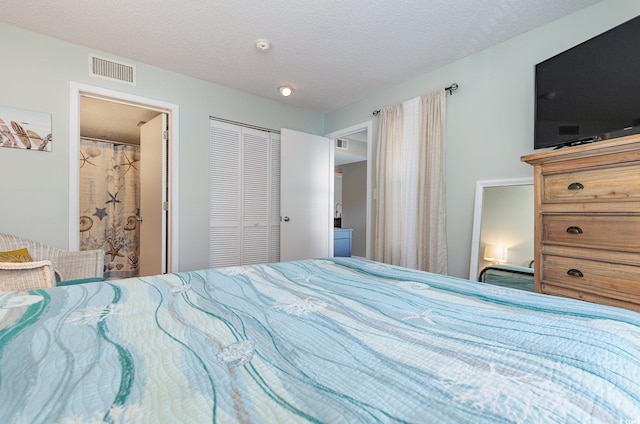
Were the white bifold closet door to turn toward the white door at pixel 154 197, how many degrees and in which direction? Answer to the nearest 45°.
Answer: approximately 135° to its right

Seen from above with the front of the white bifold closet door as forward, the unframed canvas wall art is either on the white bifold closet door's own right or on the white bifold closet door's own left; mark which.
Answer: on the white bifold closet door's own right

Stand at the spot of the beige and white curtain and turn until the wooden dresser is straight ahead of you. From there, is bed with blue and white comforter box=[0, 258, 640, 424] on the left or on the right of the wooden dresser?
right

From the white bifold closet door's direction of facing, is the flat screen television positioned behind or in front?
in front

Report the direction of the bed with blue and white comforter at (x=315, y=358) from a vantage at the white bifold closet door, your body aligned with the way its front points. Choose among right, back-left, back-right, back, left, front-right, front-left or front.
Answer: front-right

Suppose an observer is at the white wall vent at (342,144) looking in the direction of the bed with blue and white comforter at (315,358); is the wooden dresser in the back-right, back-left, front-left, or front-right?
front-left

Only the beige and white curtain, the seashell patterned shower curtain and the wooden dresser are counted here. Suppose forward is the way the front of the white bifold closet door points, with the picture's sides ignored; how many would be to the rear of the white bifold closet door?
1

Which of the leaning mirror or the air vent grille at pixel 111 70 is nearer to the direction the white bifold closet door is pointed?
the leaning mirror

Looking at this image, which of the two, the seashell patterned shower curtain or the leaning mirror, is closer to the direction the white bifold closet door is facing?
the leaning mirror

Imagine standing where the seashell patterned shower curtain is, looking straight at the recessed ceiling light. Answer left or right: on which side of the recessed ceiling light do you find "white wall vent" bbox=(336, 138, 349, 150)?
left

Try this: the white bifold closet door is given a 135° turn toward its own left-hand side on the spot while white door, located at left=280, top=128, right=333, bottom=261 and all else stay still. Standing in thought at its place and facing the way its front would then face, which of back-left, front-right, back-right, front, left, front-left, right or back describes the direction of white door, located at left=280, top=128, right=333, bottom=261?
right

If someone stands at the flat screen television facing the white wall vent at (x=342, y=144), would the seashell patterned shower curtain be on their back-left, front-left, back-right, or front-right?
front-left

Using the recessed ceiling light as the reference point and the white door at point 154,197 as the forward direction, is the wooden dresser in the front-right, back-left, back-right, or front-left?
back-left

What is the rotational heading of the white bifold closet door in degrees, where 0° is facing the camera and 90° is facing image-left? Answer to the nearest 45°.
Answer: approximately 315°
